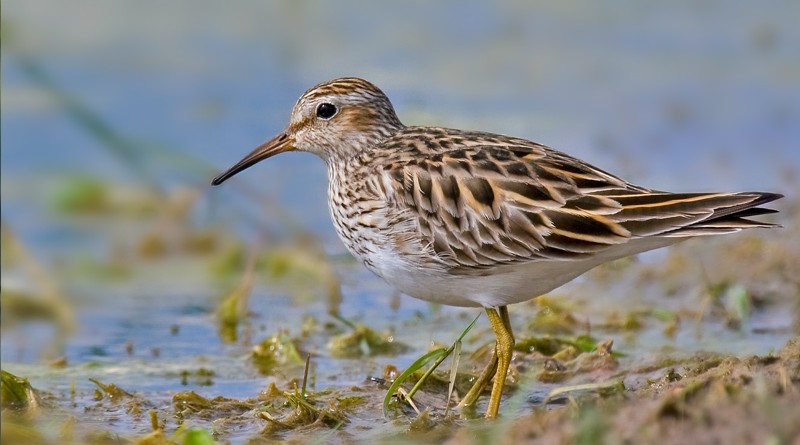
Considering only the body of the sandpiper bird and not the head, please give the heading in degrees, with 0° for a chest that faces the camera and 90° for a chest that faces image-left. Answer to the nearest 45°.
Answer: approximately 90°
